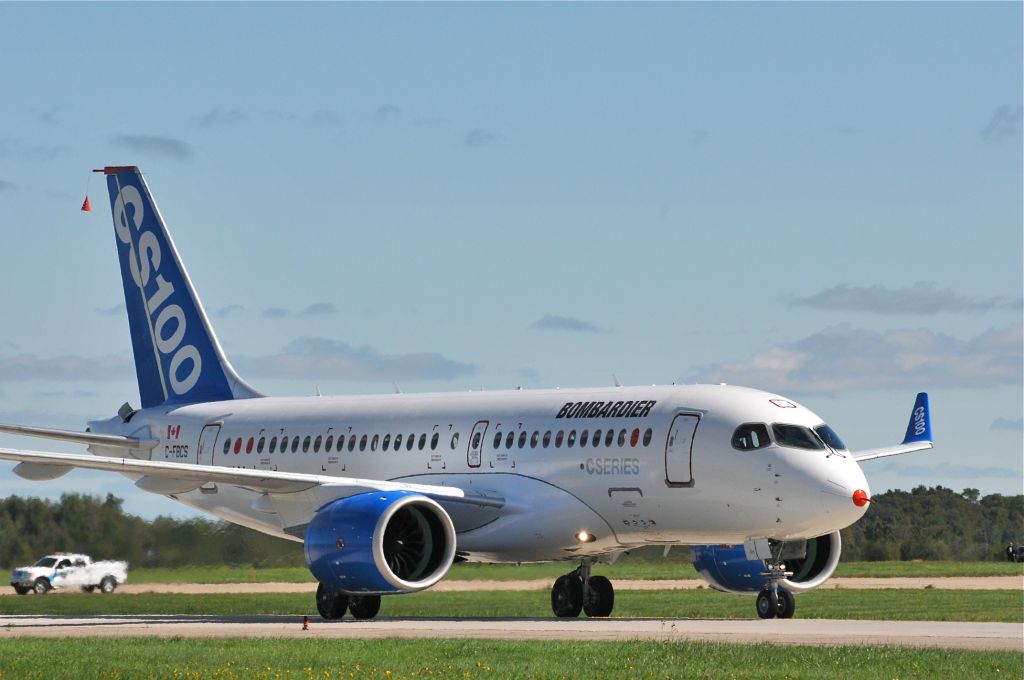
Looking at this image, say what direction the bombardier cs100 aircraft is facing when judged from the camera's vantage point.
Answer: facing the viewer and to the right of the viewer
